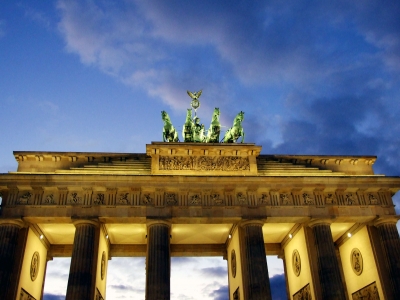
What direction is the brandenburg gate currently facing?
toward the camera
